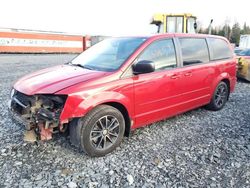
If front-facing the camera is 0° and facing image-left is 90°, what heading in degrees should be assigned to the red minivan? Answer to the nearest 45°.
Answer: approximately 45°
